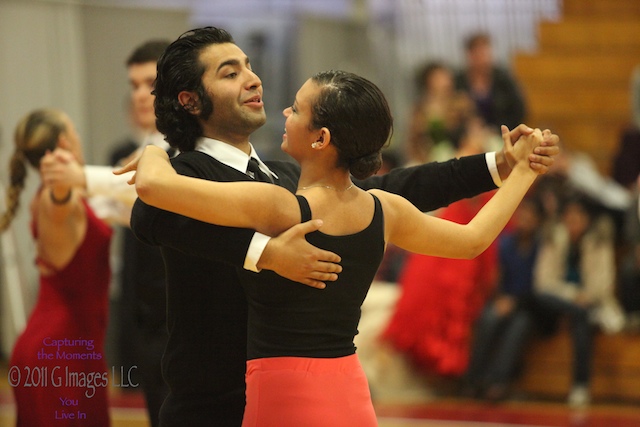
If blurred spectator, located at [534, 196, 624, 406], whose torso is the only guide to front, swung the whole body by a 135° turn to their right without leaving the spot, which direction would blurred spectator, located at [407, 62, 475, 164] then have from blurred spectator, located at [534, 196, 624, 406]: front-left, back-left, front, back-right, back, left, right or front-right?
front

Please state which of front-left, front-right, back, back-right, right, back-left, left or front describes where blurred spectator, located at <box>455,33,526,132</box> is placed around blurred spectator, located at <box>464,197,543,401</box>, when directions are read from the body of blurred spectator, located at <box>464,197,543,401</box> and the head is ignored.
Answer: back-right

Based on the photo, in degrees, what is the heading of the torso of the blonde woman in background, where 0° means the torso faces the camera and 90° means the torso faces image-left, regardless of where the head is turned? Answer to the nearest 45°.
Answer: approximately 225°

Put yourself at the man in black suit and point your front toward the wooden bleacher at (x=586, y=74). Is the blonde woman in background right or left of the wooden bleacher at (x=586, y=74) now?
left

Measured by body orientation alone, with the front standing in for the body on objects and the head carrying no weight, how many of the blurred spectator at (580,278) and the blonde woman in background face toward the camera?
1

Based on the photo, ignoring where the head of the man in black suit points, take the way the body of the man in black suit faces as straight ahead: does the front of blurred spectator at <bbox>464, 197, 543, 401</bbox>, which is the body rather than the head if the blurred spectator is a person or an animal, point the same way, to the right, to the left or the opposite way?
to the right

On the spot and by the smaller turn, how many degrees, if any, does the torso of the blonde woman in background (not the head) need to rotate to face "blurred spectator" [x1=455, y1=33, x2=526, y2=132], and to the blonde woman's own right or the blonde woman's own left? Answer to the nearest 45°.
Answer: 0° — they already face them

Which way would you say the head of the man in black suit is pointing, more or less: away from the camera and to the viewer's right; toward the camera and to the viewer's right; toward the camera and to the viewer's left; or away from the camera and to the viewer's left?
toward the camera and to the viewer's right
